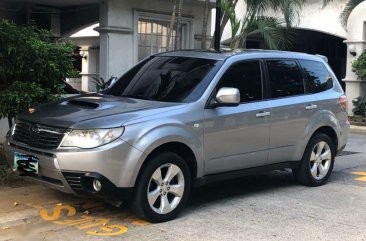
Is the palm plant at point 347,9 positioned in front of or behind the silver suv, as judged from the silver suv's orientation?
behind

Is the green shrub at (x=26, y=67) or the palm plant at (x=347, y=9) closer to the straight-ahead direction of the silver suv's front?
the green shrub

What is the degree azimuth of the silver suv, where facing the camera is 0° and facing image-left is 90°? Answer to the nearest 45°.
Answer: approximately 45°

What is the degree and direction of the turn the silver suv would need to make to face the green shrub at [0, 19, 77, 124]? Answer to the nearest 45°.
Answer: approximately 90° to its right

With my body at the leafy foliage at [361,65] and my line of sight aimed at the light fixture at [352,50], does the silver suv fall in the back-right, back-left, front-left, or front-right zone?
back-left

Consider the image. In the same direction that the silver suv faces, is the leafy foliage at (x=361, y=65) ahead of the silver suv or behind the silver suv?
behind

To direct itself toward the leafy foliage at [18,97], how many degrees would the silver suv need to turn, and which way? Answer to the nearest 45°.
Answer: approximately 90° to its right

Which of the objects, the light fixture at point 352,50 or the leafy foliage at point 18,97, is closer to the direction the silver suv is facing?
the leafy foliage
